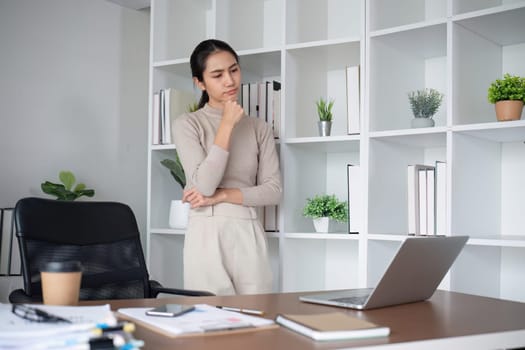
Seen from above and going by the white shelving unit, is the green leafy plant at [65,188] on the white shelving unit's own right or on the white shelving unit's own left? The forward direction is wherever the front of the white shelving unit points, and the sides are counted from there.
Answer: on the white shelving unit's own right

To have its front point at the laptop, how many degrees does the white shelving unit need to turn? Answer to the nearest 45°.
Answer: approximately 45° to its left

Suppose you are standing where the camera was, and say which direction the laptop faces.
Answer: facing away from the viewer and to the left of the viewer

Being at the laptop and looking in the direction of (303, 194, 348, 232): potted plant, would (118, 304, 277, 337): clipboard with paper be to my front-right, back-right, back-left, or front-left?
back-left

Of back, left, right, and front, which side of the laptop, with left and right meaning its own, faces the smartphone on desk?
left

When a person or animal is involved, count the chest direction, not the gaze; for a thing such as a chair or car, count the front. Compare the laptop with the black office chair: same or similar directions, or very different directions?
very different directions

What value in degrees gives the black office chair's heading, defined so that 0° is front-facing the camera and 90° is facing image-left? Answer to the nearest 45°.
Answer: approximately 315°

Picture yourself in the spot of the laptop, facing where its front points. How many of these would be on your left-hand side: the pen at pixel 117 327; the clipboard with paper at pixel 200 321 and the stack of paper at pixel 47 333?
3

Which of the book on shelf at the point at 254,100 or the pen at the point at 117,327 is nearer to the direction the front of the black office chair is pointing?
the pen

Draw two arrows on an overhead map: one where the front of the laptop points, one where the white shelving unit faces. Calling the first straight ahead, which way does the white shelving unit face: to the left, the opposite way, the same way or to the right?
to the left

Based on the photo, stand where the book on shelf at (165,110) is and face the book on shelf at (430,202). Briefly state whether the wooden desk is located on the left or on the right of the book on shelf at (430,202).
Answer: right

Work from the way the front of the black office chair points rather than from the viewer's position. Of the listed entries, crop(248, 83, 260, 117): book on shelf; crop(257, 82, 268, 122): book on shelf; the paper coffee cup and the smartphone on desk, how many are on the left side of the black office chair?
2
